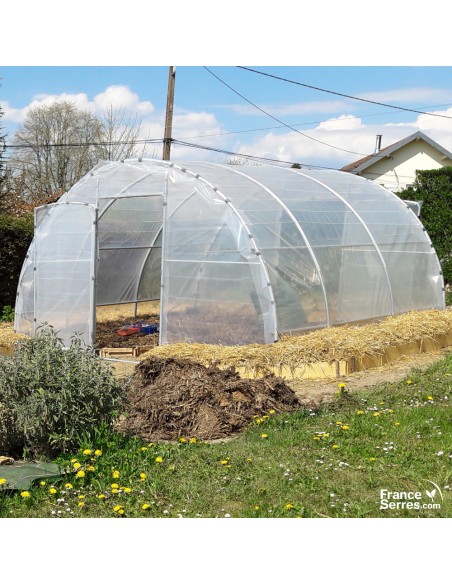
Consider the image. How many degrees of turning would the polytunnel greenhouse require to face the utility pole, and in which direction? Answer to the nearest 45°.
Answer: approximately 135° to its right

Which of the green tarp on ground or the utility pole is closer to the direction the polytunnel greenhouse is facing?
the green tarp on ground

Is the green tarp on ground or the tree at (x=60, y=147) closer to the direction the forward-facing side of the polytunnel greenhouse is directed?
the green tarp on ground

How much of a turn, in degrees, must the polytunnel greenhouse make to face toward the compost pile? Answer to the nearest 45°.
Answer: approximately 45° to its left

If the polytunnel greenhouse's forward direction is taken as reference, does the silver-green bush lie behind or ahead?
ahead

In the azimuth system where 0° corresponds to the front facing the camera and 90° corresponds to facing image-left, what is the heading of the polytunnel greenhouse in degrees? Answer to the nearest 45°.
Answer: approximately 45°

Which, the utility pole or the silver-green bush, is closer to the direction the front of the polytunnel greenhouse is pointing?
the silver-green bush

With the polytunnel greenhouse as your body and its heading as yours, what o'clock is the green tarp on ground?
The green tarp on ground is roughly at 11 o'clock from the polytunnel greenhouse.

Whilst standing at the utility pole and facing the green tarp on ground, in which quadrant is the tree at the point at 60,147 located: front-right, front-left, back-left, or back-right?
back-right
